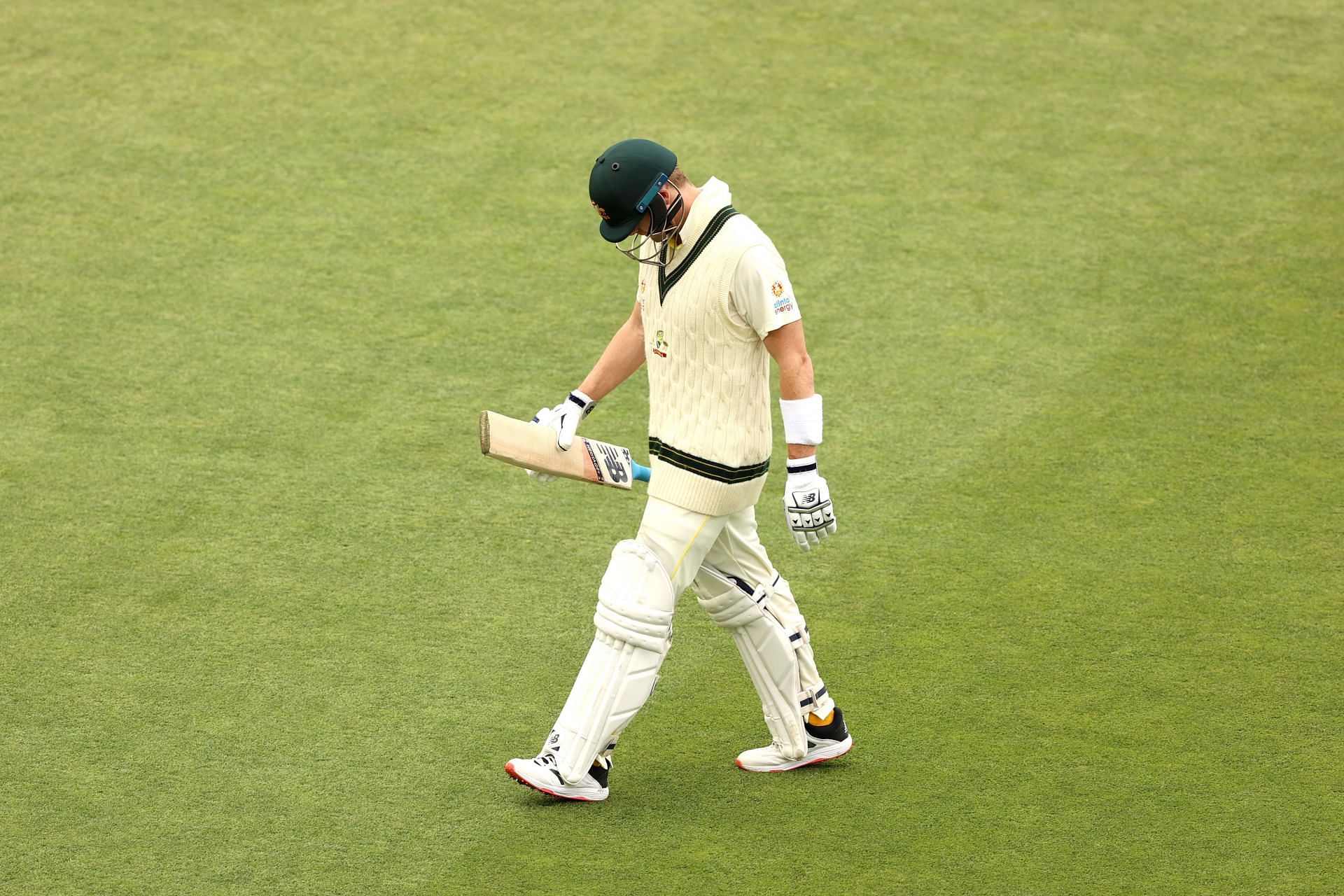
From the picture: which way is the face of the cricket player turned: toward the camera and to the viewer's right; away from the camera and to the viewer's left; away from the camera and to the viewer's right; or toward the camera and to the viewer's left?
toward the camera and to the viewer's left

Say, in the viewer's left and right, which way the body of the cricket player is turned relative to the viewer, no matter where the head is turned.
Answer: facing the viewer and to the left of the viewer
